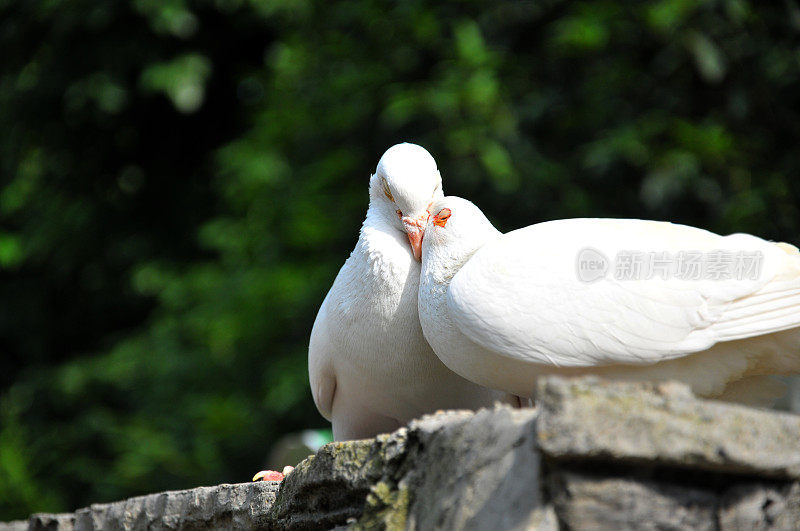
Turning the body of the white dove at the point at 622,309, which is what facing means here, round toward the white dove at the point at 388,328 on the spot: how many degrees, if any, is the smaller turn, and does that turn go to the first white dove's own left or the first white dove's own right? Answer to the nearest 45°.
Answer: approximately 45° to the first white dove's own right

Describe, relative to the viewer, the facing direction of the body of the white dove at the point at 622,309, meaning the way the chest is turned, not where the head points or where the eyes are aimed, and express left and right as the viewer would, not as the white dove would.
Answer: facing to the left of the viewer
